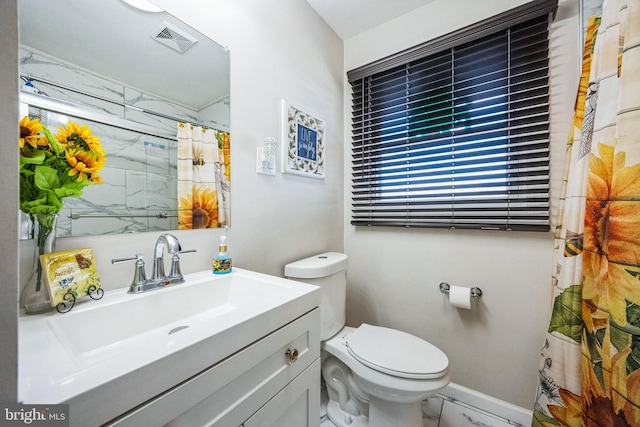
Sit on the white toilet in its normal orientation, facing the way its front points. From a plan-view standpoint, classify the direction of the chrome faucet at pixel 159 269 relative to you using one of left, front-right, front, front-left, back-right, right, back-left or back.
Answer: right

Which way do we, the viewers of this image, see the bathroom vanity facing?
facing the viewer and to the right of the viewer

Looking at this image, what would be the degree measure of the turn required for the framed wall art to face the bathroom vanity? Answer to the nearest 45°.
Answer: approximately 45° to its right

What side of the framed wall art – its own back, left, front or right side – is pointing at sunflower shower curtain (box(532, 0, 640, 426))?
front

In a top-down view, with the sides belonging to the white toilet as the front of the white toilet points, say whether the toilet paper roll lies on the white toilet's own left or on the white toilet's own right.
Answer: on the white toilet's own left

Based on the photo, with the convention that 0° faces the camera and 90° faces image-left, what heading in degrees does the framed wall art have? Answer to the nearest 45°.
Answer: approximately 315°

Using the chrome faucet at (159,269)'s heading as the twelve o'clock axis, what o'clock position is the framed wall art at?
The framed wall art is roughly at 10 o'clock from the chrome faucet.

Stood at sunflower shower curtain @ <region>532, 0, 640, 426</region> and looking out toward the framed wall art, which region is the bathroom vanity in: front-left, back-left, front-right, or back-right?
front-left

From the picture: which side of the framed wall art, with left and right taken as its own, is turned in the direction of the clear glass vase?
right

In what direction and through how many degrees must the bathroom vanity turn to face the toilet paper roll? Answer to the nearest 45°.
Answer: approximately 45° to its left

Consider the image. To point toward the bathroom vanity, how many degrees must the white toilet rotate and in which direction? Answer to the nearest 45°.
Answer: approximately 90° to its right

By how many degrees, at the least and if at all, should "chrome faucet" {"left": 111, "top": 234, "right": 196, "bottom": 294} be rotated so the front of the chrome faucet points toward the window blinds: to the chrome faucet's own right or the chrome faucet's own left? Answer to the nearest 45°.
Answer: approximately 45° to the chrome faucet's own left

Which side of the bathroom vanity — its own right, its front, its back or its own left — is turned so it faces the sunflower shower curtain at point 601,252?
front
